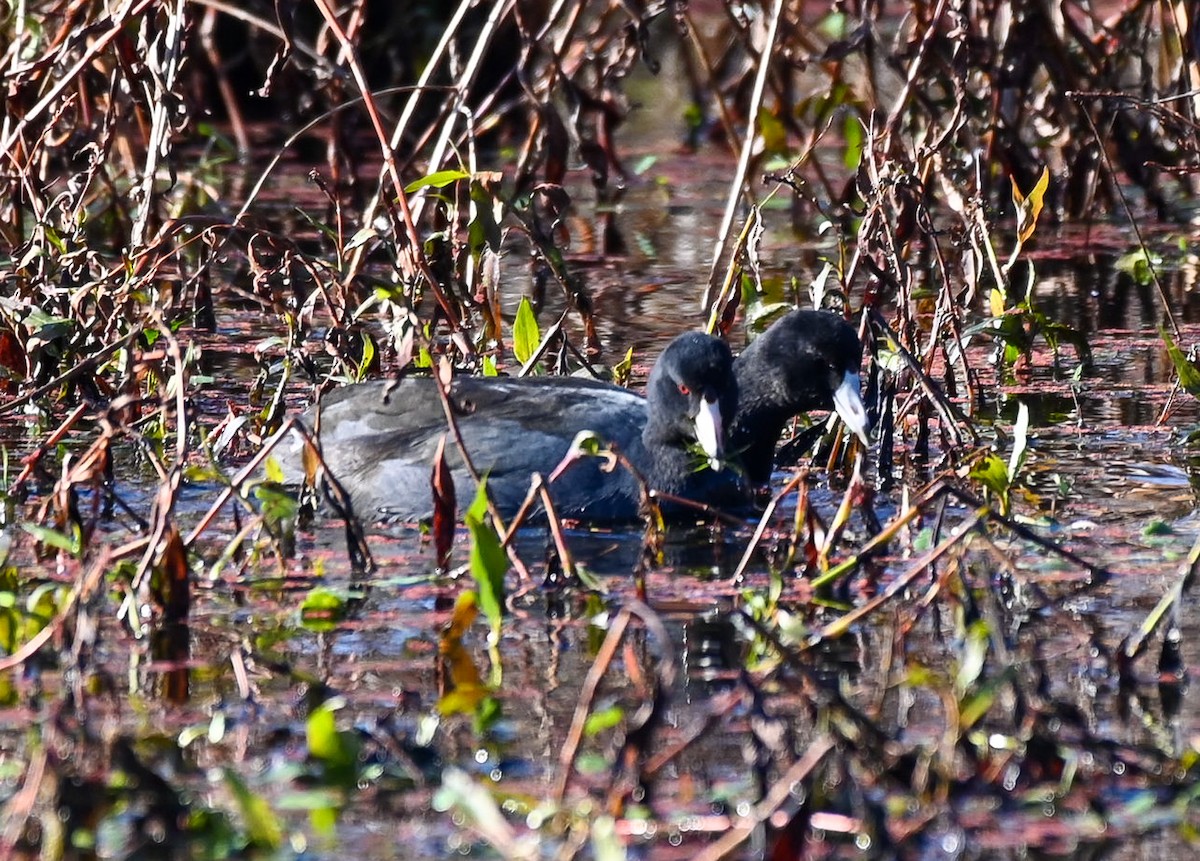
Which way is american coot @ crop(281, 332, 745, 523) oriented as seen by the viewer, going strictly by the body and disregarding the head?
to the viewer's right

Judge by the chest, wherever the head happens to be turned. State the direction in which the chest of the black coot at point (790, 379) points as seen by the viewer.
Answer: to the viewer's right

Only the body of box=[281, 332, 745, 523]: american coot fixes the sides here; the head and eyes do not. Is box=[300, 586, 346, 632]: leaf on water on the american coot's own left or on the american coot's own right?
on the american coot's own right

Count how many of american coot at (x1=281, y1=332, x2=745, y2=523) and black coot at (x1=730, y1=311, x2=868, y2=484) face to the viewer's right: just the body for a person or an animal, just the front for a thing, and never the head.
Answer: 2

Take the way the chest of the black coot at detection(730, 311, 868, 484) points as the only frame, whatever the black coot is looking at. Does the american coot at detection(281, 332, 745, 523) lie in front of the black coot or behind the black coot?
behind

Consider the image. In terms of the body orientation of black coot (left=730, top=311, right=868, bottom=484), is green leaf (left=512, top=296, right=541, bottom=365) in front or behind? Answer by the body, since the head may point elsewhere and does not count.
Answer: behind

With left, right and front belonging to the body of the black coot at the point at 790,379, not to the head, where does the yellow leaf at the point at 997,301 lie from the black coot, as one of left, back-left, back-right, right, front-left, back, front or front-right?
front-left

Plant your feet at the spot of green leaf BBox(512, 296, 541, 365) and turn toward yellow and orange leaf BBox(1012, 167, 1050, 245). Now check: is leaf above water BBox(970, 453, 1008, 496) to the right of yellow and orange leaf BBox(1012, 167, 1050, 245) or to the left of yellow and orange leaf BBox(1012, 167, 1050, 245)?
right

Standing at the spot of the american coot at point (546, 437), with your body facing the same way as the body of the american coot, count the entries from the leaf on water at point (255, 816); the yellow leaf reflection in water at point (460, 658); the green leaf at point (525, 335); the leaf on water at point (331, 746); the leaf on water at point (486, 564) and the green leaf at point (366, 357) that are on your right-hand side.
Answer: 4

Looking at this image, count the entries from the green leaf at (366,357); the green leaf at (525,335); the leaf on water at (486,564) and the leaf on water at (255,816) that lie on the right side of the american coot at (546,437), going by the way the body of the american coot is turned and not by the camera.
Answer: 2

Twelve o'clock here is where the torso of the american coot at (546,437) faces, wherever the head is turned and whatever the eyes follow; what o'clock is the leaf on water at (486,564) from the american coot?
The leaf on water is roughly at 3 o'clock from the american coot.

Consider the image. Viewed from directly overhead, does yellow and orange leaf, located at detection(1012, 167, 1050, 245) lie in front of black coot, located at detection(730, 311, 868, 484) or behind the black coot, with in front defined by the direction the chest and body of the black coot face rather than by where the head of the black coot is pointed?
in front

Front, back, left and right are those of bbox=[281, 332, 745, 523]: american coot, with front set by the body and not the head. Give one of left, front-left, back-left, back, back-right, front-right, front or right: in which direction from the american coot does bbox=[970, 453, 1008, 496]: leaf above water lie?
front-right

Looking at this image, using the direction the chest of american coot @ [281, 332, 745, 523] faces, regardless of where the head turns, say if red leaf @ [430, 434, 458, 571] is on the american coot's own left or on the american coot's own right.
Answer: on the american coot's own right

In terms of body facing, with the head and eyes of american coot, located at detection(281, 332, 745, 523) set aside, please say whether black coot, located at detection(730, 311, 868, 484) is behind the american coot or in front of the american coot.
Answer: in front
